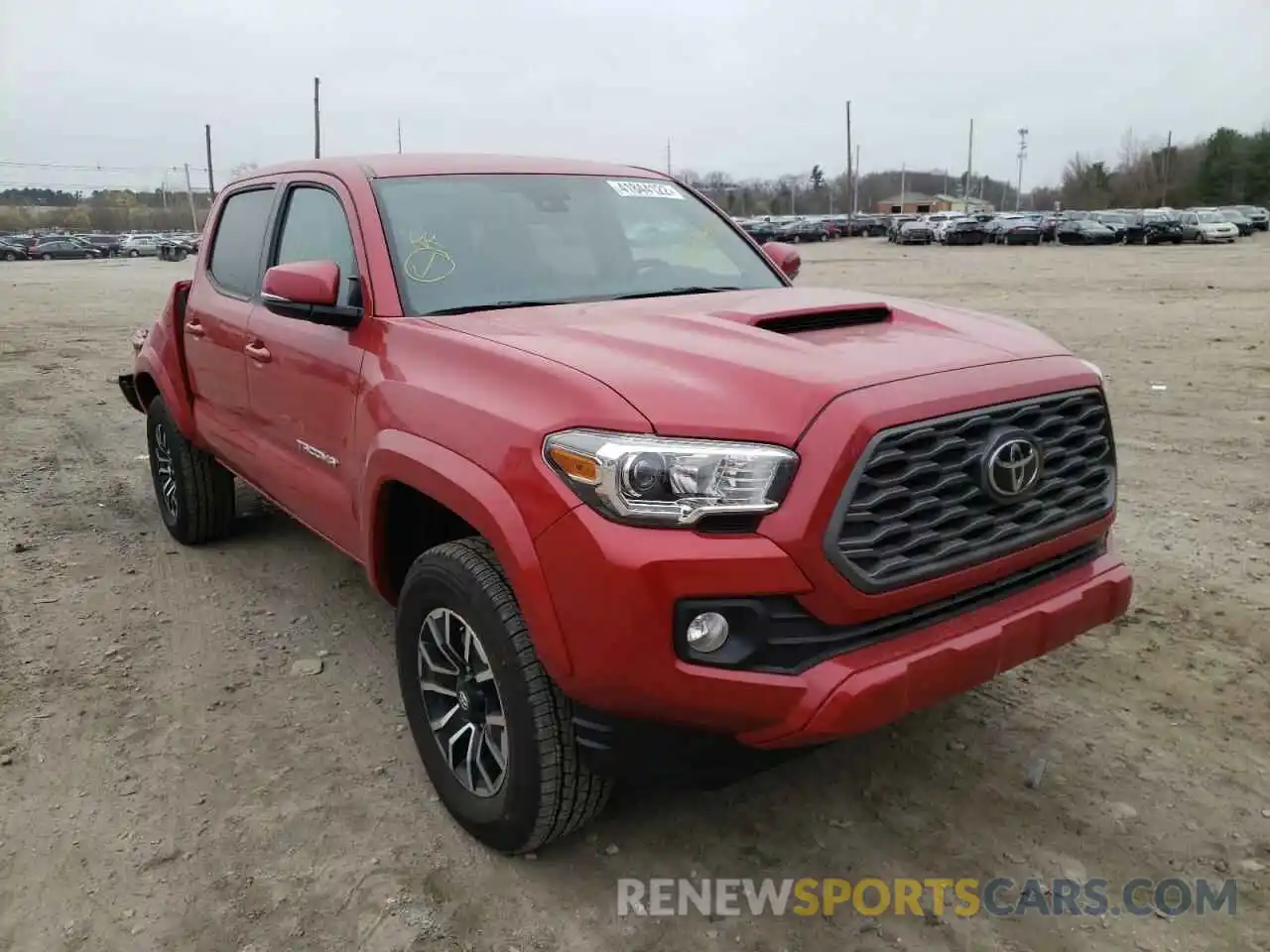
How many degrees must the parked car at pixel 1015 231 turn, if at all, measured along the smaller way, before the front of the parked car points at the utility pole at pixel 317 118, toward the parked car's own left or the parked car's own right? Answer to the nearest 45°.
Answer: approximately 45° to the parked car's own right

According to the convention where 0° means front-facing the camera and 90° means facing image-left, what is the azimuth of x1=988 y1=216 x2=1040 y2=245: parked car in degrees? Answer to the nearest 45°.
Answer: approximately 45°

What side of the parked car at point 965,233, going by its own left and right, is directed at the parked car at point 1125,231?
left
